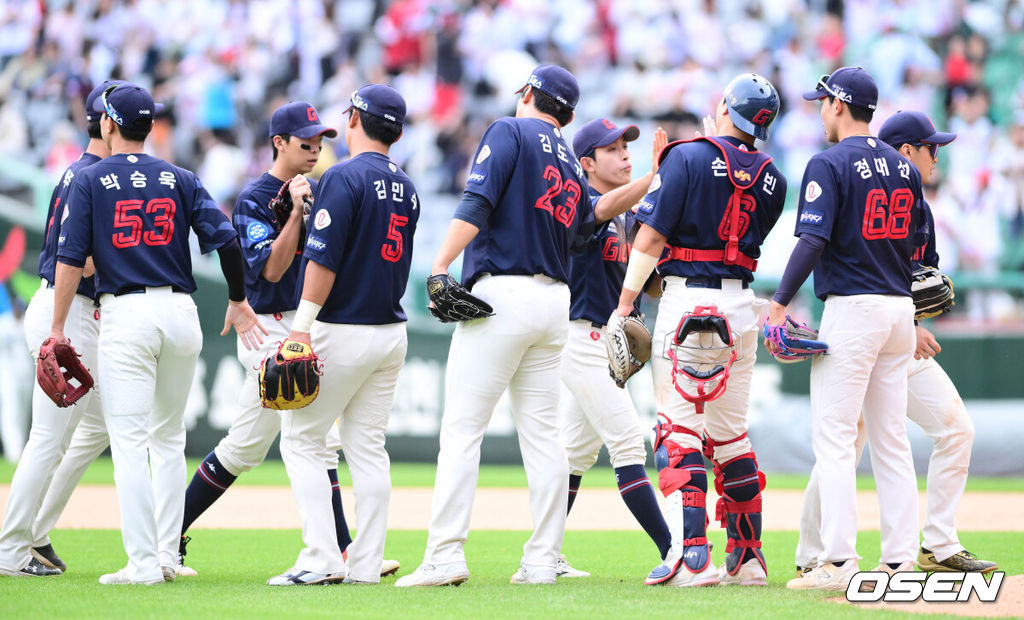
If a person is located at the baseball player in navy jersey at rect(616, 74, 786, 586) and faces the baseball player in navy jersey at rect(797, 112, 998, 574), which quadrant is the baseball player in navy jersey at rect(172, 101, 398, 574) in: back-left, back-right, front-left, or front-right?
back-left

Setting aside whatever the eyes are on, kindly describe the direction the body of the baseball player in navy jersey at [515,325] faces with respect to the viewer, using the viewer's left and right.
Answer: facing away from the viewer and to the left of the viewer

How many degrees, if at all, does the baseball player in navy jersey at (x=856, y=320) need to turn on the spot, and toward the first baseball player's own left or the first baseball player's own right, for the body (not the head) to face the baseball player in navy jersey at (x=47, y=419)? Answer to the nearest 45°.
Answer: approximately 45° to the first baseball player's own left

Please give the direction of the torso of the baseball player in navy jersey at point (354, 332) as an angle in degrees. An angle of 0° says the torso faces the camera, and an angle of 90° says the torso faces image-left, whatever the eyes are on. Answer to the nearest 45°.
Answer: approximately 135°

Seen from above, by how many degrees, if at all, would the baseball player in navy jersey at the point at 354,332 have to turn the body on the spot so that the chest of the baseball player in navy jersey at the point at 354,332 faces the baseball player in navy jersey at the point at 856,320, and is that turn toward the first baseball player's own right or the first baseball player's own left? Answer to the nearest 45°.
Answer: approximately 135° to the first baseball player's own right

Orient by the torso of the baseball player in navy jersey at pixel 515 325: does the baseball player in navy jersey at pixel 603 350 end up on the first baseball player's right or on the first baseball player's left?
on the first baseball player's right

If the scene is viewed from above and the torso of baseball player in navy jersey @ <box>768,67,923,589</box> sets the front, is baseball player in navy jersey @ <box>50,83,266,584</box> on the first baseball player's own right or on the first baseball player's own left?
on the first baseball player's own left
